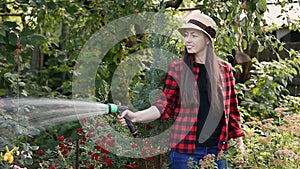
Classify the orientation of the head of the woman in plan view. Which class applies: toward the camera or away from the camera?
toward the camera

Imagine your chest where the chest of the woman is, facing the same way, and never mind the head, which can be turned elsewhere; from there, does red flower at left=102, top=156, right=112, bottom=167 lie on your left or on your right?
on your right

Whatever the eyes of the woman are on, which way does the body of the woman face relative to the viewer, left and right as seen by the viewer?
facing the viewer
